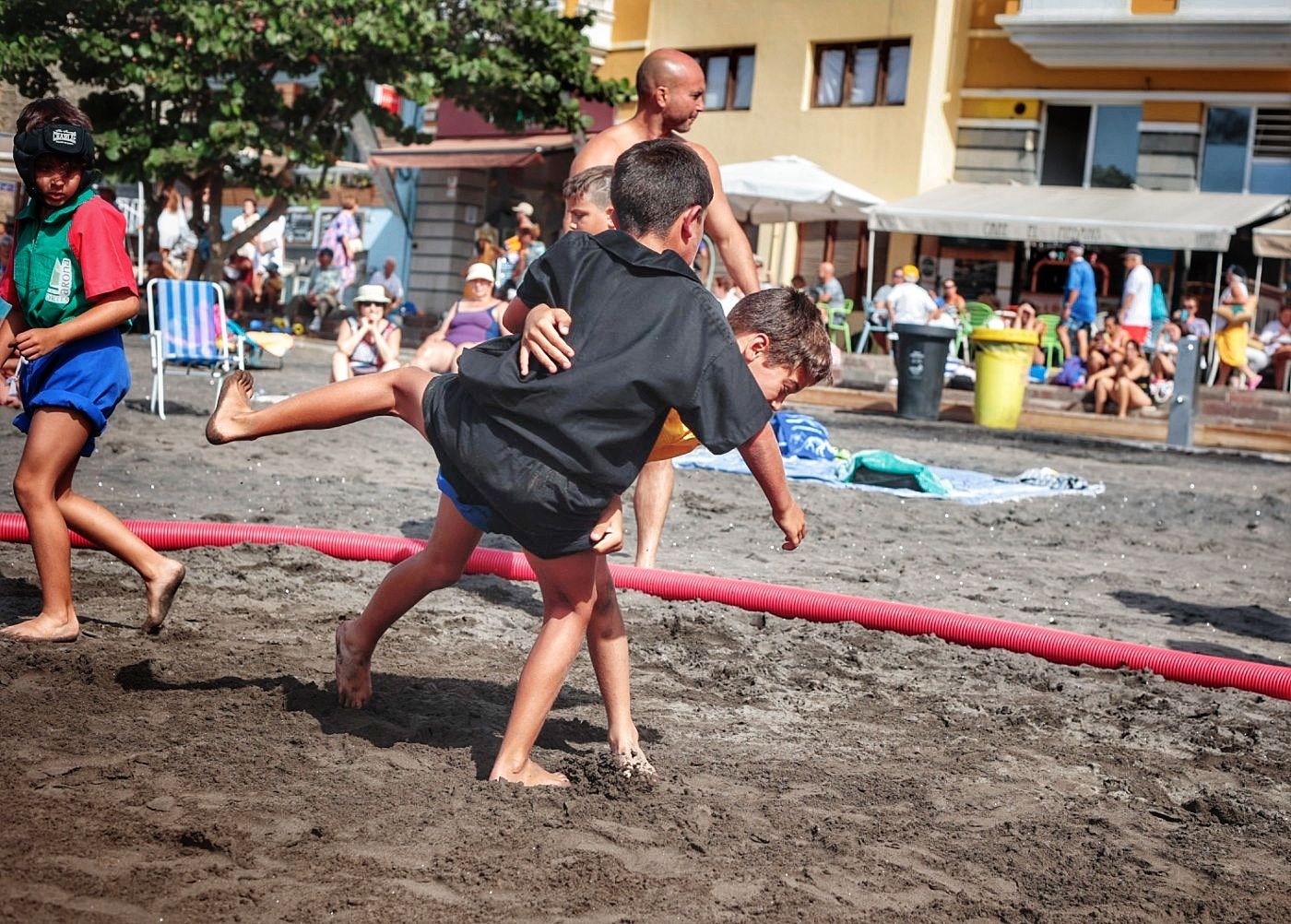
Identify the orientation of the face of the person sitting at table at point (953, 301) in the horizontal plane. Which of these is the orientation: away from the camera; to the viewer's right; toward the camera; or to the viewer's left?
toward the camera

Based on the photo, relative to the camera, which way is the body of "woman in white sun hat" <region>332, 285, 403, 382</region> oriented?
toward the camera

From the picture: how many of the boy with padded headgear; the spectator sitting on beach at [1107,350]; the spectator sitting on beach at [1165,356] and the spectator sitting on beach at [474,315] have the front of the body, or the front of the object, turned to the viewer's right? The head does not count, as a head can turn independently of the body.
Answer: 0

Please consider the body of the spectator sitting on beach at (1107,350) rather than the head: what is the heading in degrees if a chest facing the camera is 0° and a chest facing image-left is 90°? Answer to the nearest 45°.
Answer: approximately 45°

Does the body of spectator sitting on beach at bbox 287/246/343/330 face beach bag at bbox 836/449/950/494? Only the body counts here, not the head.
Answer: no

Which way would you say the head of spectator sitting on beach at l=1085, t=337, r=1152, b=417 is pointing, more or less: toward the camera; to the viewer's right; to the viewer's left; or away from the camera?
toward the camera

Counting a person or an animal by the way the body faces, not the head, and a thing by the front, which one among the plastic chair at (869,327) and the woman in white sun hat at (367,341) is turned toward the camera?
the woman in white sun hat

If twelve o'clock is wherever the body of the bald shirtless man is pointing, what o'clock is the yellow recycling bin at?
The yellow recycling bin is roughly at 8 o'clock from the bald shirtless man.
